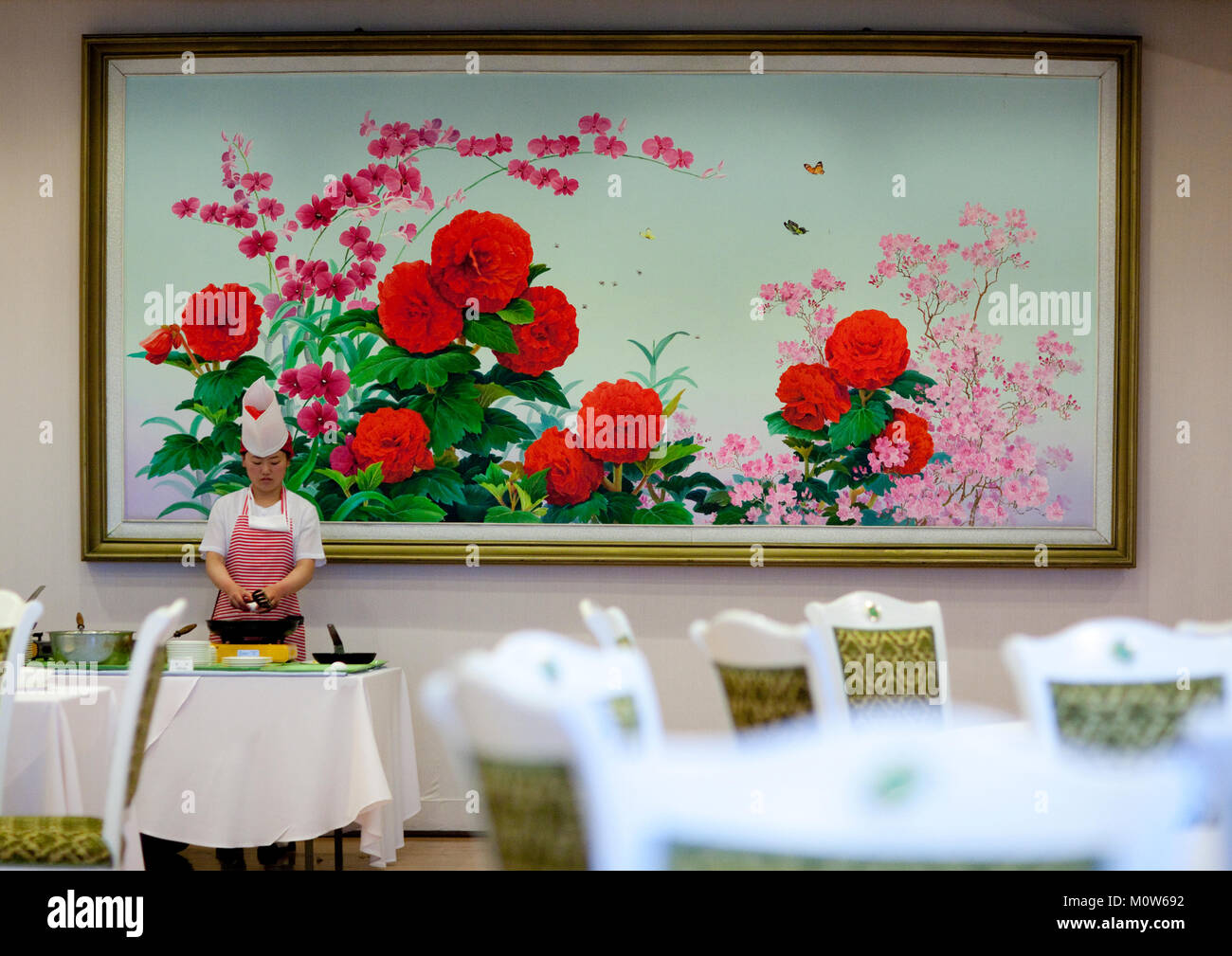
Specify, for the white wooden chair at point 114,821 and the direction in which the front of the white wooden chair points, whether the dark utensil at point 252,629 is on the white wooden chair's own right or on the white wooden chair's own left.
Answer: on the white wooden chair's own right

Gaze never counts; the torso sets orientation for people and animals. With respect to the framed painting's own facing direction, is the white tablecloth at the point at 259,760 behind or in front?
in front

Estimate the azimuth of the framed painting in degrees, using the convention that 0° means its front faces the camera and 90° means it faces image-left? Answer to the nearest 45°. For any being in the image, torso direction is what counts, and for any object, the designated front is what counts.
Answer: approximately 0°

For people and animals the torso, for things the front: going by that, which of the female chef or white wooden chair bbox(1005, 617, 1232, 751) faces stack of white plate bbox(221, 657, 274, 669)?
the female chef

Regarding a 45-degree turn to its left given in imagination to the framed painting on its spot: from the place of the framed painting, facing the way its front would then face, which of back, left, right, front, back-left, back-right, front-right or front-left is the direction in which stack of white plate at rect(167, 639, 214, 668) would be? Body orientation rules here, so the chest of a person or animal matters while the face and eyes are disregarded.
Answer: right

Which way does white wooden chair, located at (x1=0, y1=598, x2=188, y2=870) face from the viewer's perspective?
to the viewer's left

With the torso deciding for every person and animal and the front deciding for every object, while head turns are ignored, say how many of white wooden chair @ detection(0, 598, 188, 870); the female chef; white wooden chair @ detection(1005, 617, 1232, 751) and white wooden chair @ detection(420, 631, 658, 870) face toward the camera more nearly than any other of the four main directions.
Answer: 2

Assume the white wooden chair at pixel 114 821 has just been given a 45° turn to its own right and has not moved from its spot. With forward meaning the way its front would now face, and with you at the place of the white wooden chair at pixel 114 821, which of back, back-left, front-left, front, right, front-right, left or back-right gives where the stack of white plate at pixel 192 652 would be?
front-right

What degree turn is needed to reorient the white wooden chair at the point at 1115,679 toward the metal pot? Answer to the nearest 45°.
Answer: approximately 90° to its right

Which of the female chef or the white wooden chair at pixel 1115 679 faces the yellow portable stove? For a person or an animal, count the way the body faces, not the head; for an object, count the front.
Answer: the female chef

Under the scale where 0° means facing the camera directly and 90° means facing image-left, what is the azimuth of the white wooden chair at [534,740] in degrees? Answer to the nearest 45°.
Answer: approximately 225°

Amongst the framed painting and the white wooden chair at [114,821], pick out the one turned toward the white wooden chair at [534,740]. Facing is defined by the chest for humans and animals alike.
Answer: the framed painting

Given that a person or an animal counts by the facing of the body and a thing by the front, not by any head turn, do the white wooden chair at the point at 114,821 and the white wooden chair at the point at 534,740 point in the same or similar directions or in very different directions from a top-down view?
very different directions
